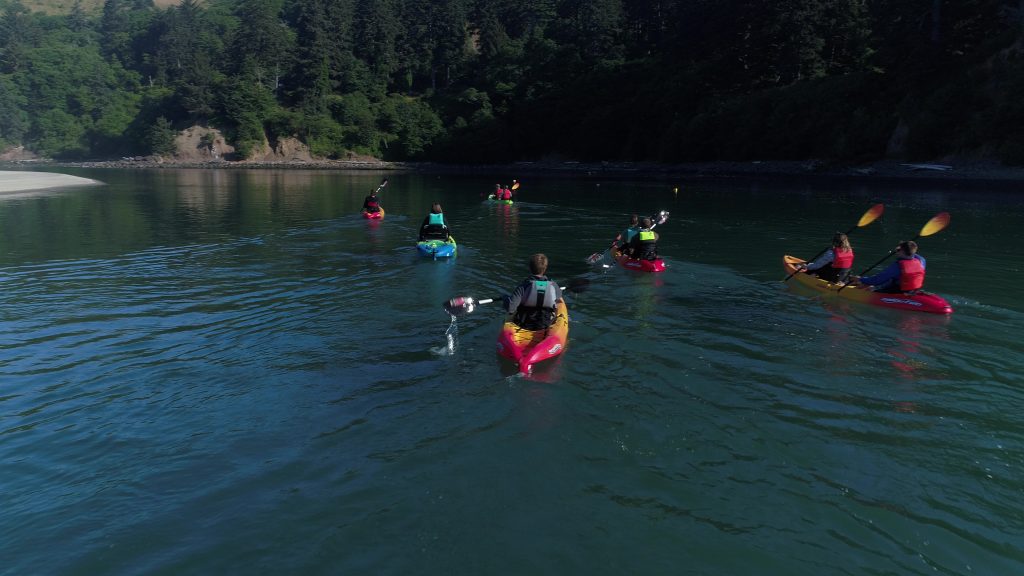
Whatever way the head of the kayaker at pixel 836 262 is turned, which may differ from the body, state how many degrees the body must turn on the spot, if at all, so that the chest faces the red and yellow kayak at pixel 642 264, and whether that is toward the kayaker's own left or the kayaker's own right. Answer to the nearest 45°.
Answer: approximately 45° to the kayaker's own left

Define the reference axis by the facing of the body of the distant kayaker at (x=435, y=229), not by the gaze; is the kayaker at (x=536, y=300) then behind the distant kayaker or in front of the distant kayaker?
behind

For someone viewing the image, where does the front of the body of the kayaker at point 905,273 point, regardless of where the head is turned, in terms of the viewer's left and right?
facing away from the viewer and to the left of the viewer

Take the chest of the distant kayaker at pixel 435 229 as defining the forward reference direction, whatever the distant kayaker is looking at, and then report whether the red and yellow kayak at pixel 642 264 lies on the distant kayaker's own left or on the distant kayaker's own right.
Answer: on the distant kayaker's own right

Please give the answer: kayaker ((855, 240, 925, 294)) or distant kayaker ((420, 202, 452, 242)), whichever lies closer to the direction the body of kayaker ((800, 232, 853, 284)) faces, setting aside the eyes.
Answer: the distant kayaker

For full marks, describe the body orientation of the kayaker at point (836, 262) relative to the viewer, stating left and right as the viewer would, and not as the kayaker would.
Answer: facing away from the viewer and to the left of the viewer

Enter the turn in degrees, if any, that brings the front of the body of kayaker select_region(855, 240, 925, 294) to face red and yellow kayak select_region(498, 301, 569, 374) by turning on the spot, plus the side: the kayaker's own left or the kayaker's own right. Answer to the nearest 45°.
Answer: approximately 90° to the kayaker's own left

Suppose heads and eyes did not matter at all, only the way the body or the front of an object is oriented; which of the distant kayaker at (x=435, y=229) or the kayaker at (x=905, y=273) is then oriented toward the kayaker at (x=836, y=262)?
the kayaker at (x=905, y=273)

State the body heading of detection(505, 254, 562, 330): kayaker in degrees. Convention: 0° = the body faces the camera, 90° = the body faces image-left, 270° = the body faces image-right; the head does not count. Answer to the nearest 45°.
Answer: approximately 180°

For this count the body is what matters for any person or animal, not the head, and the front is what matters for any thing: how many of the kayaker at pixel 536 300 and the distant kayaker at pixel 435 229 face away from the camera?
2
